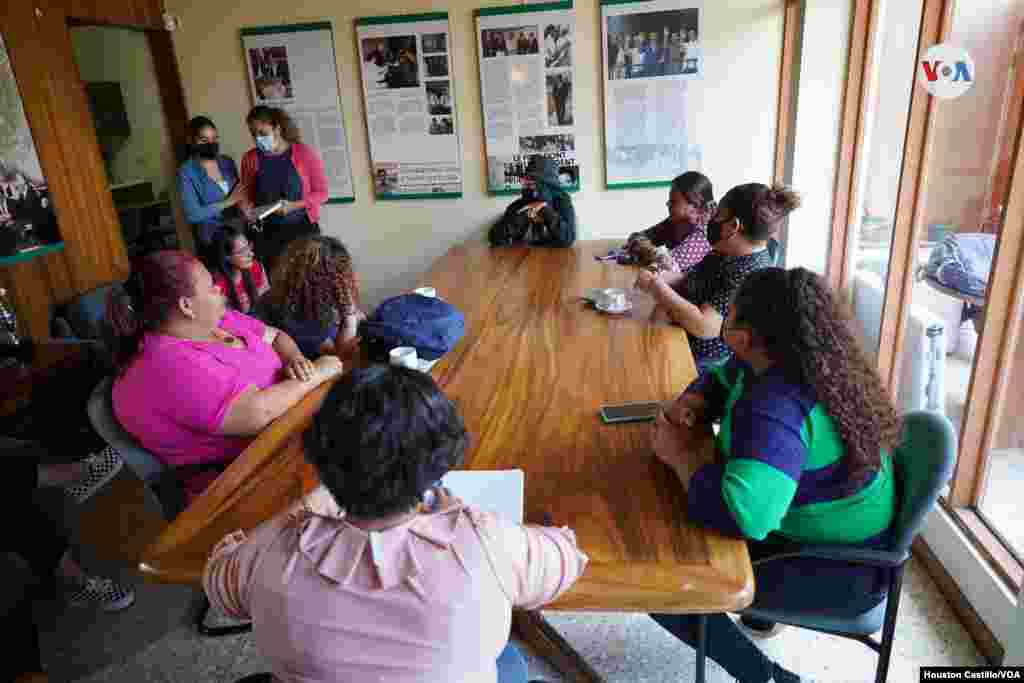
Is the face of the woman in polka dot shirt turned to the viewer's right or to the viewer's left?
to the viewer's left

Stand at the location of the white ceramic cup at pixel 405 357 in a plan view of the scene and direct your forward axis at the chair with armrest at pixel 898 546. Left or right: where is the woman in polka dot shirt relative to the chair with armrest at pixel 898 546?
left

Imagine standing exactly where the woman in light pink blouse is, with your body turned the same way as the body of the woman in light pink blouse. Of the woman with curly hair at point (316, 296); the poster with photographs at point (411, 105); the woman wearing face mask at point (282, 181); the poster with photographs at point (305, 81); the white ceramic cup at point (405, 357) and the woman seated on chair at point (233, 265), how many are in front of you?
6

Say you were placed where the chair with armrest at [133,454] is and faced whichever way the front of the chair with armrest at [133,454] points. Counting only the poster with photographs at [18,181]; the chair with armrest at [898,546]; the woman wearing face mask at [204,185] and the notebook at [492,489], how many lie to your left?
2

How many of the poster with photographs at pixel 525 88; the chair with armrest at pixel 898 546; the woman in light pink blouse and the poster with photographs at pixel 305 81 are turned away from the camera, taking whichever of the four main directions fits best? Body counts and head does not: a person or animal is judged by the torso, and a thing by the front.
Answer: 1

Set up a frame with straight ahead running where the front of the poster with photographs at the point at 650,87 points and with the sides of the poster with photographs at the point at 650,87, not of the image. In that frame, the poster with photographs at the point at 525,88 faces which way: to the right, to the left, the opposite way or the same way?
the same way

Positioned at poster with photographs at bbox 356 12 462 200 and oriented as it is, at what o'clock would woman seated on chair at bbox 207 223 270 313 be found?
The woman seated on chair is roughly at 1 o'clock from the poster with photographs.

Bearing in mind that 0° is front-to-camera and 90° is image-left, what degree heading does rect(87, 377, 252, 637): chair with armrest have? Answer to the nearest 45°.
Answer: approximately 270°

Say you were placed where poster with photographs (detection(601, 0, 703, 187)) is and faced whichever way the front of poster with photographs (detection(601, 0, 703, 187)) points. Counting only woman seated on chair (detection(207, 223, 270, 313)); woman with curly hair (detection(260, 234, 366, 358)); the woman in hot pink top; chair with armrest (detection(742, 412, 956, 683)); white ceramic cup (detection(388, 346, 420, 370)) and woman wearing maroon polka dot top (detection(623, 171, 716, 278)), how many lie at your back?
0

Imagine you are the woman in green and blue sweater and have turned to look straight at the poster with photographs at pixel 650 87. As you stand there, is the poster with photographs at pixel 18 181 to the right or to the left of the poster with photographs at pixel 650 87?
left

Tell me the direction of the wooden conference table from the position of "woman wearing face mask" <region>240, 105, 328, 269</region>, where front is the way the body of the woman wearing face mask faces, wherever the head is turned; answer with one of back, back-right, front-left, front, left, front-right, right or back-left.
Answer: front-left

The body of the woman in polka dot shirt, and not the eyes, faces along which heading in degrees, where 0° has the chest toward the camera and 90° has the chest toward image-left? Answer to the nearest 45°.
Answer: approximately 90°

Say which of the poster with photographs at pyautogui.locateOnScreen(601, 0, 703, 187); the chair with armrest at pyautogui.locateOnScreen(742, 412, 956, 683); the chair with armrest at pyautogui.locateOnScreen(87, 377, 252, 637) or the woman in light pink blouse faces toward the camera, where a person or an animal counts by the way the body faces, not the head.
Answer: the poster with photographs

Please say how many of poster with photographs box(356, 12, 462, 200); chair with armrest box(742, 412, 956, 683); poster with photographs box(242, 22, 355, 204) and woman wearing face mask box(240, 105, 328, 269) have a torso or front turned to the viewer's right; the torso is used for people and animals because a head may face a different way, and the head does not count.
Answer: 0

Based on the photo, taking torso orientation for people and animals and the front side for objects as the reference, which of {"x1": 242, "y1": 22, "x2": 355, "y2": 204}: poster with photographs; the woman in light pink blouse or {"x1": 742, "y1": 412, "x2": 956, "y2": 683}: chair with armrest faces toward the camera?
the poster with photographs

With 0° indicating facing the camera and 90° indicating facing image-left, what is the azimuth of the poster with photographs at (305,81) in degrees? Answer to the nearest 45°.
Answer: approximately 0°

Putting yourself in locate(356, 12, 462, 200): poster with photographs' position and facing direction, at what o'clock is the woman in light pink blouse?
The woman in light pink blouse is roughly at 12 o'clock from the poster with photographs.

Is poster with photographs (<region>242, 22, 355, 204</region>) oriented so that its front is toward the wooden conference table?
yes

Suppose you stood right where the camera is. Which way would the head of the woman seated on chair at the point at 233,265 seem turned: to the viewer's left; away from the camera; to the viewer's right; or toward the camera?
toward the camera
